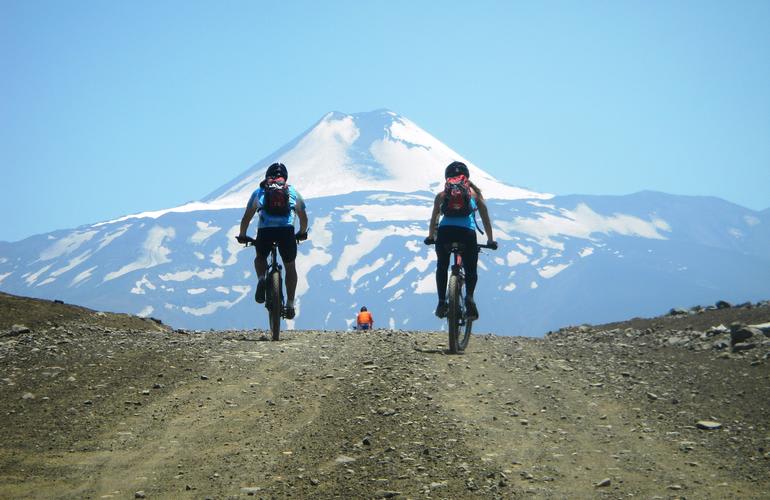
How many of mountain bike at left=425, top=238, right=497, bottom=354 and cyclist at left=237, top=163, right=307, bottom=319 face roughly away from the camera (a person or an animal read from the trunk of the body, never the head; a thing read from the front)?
2

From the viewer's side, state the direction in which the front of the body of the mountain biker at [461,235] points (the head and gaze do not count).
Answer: away from the camera

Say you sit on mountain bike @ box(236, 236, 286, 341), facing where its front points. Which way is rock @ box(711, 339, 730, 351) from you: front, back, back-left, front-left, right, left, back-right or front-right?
right

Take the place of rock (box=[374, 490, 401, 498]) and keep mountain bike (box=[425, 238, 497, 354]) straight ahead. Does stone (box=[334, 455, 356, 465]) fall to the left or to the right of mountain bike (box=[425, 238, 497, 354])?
left

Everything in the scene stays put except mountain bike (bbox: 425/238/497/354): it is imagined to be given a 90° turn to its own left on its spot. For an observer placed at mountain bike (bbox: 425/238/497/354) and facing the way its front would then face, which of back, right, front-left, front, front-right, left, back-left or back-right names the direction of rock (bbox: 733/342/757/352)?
back

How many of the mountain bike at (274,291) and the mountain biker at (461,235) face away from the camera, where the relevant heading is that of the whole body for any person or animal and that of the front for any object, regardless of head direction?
2

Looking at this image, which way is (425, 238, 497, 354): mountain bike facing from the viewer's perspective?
away from the camera

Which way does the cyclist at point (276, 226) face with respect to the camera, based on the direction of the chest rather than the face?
away from the camera

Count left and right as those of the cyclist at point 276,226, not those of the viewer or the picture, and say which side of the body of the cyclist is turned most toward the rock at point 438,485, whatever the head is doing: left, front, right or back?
back

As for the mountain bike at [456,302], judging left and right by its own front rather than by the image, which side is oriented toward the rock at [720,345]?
right

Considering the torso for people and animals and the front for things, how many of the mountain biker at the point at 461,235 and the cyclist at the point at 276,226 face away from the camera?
2

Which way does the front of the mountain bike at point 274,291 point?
away from the camera

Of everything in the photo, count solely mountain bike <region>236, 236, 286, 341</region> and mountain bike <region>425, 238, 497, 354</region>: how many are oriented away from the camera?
2

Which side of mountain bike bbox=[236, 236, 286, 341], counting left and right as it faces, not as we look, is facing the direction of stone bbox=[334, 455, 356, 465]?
back
